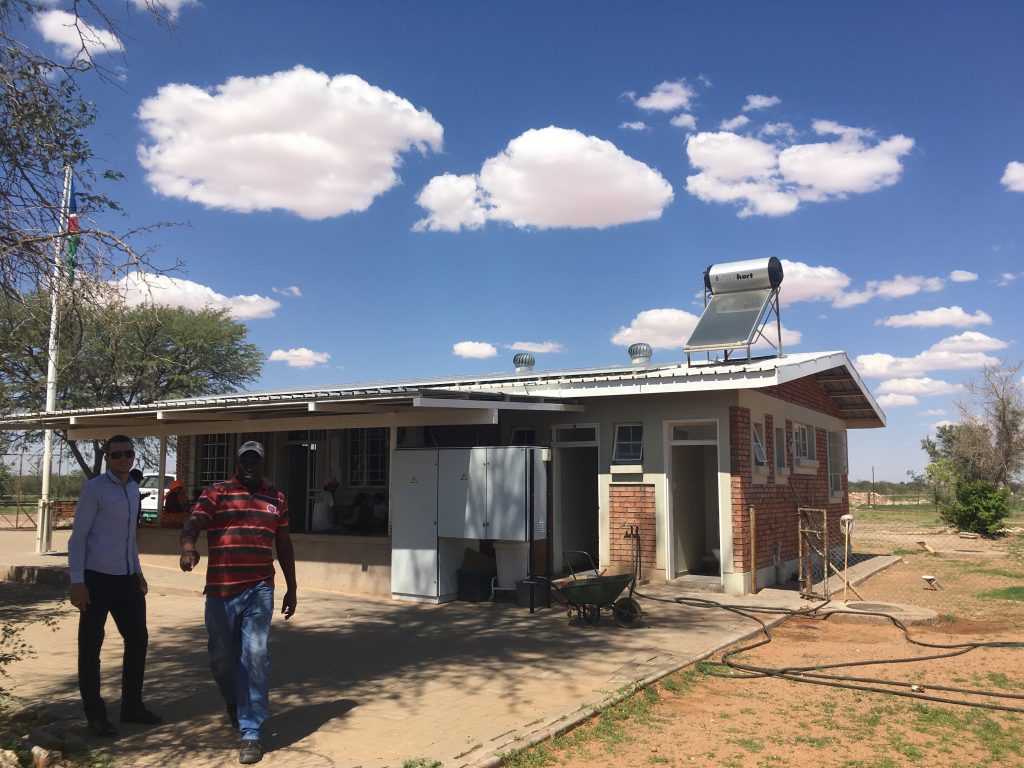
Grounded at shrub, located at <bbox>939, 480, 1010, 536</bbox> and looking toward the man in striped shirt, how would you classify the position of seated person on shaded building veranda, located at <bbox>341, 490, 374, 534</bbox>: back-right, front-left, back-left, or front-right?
front-right

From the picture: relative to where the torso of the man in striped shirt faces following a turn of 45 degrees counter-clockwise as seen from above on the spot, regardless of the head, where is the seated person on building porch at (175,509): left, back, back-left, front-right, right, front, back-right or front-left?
back-left

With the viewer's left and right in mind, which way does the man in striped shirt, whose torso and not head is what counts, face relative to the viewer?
facing the viewer

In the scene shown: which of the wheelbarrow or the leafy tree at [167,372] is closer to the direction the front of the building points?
the wheelbarrow

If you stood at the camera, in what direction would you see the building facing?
facing the viewer and to the left of the viewer

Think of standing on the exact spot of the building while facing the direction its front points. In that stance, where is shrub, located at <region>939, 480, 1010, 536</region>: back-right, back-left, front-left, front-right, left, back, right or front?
back
